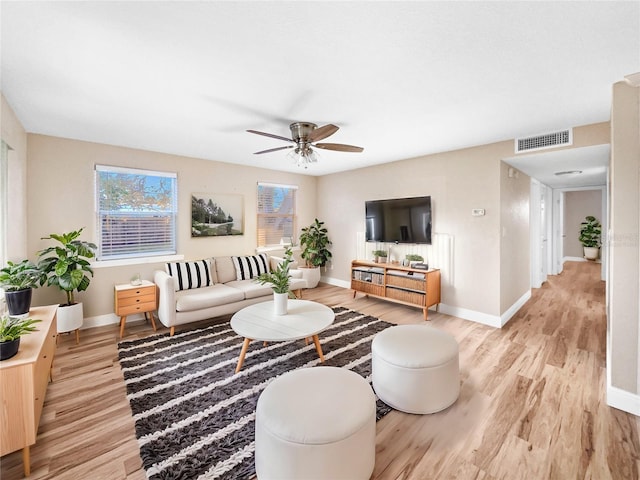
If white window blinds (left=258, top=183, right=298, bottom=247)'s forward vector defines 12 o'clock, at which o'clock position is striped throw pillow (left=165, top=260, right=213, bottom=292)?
The striped throw pillow is roughly at 3 o'clock from the white window blinds.

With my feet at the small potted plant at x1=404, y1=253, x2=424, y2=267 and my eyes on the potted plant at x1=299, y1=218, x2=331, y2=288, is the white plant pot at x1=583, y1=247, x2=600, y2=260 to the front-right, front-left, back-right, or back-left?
back-right

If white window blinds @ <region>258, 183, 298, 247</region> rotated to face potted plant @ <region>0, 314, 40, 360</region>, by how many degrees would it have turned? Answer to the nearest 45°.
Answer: approximately 45° to its right

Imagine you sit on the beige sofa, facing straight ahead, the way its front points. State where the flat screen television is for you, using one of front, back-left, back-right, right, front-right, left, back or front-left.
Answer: front-left

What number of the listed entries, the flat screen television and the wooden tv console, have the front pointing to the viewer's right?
0

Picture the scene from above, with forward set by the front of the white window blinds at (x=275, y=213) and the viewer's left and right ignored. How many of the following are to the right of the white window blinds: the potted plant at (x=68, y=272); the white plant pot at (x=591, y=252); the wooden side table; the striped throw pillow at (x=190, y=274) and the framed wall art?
4

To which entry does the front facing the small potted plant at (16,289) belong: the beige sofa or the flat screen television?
the flat screen television

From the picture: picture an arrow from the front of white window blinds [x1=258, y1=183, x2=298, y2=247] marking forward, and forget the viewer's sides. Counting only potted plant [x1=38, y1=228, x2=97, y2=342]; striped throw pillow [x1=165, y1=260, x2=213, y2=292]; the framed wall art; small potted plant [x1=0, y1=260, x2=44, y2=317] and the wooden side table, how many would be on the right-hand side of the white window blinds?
5

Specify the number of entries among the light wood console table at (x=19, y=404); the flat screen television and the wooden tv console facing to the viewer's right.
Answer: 1

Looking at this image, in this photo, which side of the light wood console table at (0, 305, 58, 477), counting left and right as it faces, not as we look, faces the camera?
right

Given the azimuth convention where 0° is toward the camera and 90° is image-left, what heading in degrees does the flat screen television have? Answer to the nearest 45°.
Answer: approximately 45°

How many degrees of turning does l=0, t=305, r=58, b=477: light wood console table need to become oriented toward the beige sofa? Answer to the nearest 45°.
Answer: approximately 45° to its left

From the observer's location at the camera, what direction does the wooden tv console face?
facing the viewer and to the left of the viewer

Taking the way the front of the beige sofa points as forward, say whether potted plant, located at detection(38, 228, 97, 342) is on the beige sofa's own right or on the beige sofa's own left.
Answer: on the beige sofa's own right

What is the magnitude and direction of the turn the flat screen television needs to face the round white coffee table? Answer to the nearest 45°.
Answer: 0° — it already faces it

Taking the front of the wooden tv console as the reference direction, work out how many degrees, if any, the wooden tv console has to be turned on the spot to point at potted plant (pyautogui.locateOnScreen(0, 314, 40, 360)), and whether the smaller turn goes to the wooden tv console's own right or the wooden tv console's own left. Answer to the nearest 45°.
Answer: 0° — it already faces it

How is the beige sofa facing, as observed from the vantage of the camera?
facing the viewer and to the right of the viewer

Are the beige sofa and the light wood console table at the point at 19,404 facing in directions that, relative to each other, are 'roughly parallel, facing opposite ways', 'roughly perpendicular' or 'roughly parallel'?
roughly perpendicular
